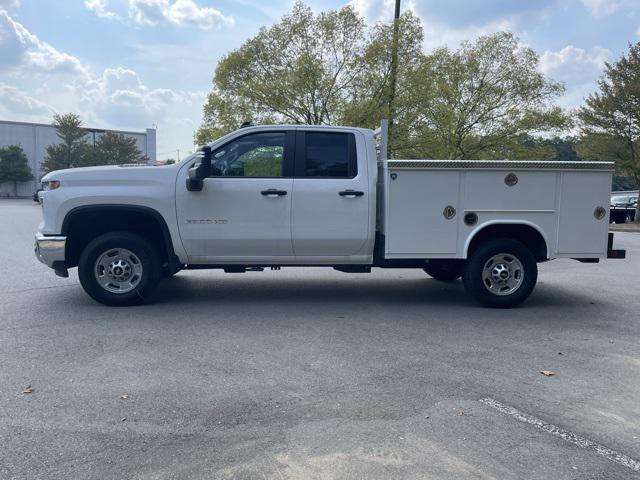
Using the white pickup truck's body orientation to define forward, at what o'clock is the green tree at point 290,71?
The green tree is roughly at 3 o'clock from the white pickup truck.

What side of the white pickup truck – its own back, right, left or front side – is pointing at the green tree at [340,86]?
right

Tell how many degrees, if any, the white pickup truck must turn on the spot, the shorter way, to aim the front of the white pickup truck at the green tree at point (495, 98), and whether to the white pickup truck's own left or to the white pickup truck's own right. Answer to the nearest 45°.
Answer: approximately 90° to the white pickup truck's own right

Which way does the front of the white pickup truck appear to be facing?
to the viewer's left

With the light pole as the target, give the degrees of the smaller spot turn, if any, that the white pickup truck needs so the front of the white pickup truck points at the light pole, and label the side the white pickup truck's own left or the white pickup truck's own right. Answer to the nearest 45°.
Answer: approximately 90° to the white pickup truck's own right

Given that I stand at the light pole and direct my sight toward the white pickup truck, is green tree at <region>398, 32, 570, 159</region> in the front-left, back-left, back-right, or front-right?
back-left

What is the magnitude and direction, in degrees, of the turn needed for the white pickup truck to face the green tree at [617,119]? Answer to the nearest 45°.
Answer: approximately 135° to its right
